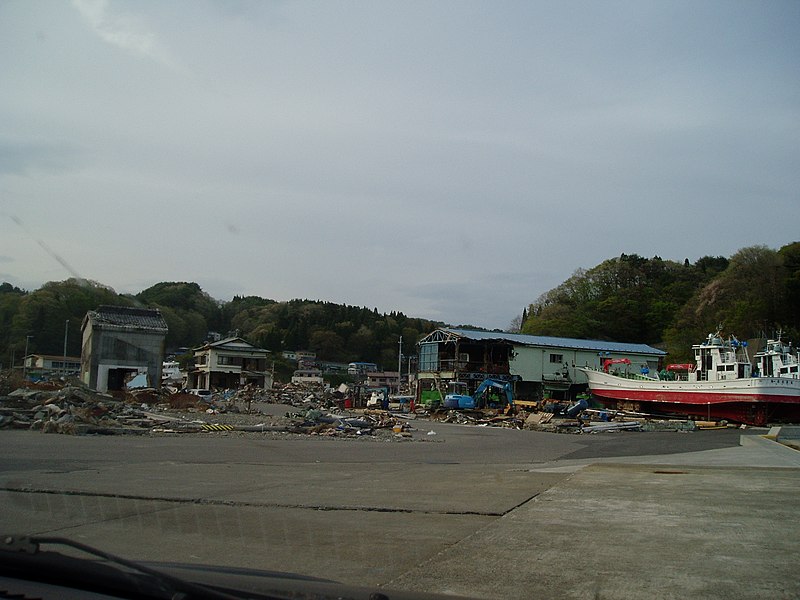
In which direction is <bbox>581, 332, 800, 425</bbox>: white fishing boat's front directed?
to the viewer's left

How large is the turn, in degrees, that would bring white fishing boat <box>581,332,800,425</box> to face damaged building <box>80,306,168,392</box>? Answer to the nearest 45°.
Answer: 0° — it already faces it

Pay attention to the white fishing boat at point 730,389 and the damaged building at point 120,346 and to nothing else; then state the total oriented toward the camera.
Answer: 1

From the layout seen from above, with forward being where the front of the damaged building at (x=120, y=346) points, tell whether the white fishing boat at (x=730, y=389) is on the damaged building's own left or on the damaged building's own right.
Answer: on the damaged building's own left

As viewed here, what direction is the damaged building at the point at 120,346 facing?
toward the camera
